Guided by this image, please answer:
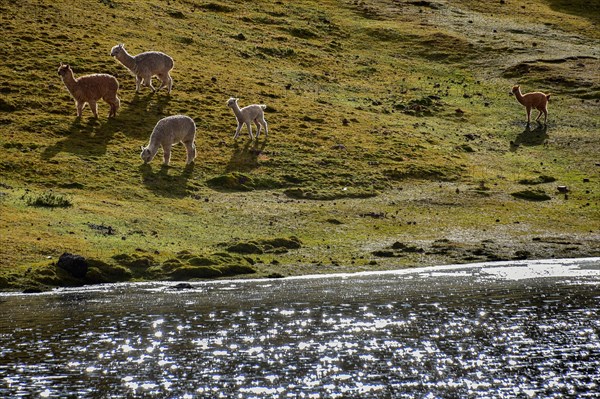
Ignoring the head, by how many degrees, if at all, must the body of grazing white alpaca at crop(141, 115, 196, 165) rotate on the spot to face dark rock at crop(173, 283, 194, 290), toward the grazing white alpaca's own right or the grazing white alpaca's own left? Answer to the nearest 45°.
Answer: approximately 90° to the grazing white alpaca's own left

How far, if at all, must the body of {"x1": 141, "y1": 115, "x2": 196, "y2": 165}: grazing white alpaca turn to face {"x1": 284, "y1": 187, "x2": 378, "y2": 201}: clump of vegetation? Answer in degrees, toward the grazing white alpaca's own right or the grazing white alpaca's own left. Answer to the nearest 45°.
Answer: approximately 180°

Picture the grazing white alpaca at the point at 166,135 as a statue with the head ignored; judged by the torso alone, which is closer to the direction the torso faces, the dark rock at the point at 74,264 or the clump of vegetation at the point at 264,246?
the dark rock

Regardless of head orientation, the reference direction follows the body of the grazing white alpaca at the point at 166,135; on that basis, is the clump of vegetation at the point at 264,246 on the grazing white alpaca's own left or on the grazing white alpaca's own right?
on the grazing white alpaca's own left

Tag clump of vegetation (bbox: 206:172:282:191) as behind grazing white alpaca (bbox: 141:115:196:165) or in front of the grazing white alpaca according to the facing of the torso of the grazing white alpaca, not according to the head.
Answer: behind

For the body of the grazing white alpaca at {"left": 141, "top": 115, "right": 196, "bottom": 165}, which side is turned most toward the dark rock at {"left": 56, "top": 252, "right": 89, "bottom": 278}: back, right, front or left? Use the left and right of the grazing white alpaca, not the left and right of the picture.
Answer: left

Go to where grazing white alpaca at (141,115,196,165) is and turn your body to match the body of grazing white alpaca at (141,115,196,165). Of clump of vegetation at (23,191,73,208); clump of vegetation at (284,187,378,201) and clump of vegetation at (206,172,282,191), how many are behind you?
2

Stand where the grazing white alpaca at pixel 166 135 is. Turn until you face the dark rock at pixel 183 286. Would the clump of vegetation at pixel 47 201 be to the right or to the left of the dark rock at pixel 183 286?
right

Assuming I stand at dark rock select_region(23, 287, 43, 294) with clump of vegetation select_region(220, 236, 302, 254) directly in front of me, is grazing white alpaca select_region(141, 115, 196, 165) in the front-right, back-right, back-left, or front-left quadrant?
front-left

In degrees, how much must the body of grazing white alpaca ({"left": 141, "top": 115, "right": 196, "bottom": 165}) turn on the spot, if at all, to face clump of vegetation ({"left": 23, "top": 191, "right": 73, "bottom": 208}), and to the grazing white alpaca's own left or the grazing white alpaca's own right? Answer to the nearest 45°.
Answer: approximately 45° to the grazing white alpaca's own left

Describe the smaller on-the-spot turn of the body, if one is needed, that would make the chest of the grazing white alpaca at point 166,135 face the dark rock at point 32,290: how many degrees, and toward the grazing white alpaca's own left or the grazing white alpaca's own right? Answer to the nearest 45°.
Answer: approximately 90° to the grazing white alpaca's own left

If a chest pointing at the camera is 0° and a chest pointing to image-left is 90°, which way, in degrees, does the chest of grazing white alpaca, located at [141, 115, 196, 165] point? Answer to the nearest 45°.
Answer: approximately 90°
